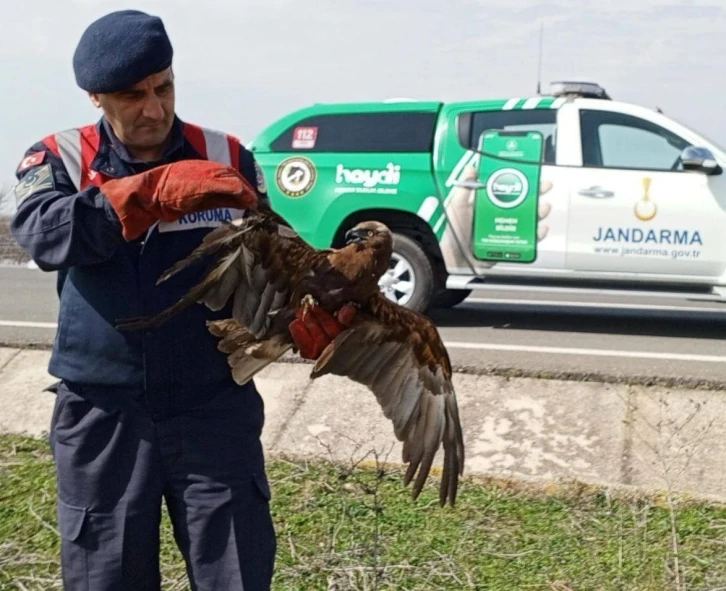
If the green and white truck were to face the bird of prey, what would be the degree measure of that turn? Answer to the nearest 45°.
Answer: approximately 90° to its right

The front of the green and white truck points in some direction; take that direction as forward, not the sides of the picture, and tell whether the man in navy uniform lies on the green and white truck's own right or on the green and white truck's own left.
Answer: on the green and white truck's own right

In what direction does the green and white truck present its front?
to the viewer's right

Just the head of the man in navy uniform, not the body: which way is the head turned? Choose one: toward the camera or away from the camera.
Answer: toward the camera
